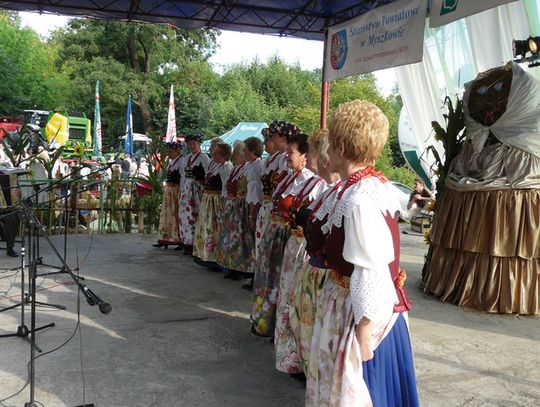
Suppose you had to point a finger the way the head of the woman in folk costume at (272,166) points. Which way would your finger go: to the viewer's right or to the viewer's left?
to the viewer's left

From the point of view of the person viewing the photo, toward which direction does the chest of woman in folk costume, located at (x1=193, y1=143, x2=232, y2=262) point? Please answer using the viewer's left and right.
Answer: facing the viewer and to the left of the viewer

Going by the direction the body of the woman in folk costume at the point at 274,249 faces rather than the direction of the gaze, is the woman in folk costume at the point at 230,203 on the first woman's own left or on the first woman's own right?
on the first woman's own right

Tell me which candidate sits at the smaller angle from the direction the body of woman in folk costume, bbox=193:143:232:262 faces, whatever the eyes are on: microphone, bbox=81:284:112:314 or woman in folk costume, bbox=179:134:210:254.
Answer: the microphone

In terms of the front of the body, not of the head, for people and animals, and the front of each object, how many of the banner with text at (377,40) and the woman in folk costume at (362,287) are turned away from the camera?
0

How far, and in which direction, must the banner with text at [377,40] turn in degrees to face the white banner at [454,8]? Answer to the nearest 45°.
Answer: approximately 90° to its left

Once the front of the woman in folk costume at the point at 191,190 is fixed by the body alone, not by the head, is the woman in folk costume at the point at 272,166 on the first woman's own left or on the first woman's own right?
on the first woman's own left

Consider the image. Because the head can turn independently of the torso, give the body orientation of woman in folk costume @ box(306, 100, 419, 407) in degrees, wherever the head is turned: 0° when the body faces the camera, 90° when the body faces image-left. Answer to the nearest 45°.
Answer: approximately 90°

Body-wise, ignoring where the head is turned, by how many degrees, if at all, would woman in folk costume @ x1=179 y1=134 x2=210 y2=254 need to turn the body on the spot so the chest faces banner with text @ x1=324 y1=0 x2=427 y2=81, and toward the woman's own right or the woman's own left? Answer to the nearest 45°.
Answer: approximately 135° to the woman's own left

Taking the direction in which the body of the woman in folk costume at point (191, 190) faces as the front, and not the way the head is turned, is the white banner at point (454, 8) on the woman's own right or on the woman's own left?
on the woman's own left

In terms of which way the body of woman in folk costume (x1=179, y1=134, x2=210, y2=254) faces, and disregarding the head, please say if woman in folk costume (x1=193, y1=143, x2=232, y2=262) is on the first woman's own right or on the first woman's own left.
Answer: on the first woman's own left
